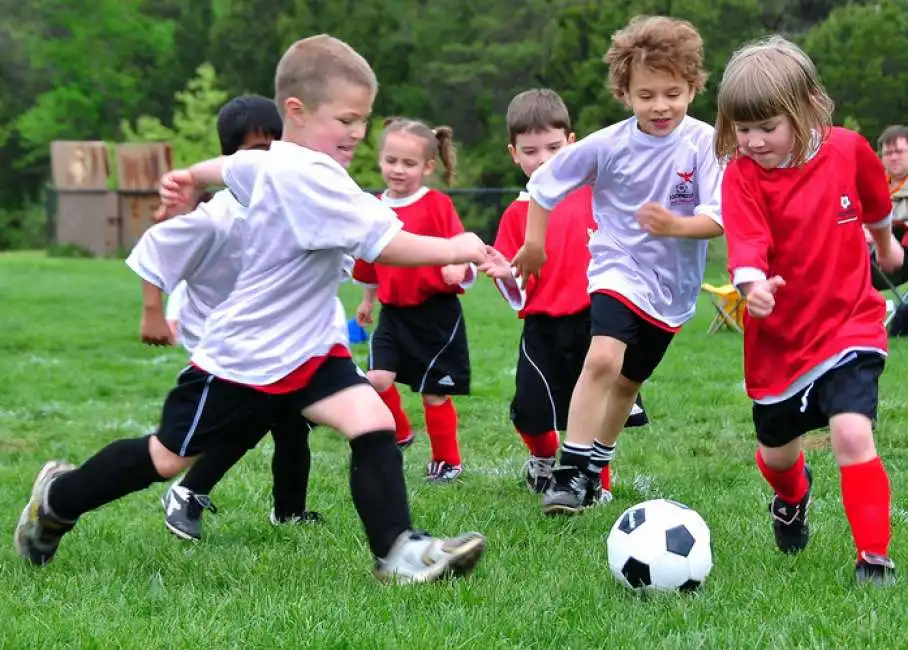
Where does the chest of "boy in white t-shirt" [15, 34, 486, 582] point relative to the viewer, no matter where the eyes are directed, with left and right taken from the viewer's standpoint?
facing to the right of the viewer

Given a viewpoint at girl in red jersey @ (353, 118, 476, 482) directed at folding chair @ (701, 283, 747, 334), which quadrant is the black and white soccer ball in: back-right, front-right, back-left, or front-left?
back-right

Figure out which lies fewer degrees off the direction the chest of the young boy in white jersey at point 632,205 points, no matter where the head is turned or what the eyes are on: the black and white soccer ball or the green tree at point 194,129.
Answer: the black and white soccer ball

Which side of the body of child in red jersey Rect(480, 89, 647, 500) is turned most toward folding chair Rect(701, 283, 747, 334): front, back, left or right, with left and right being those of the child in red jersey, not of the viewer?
back

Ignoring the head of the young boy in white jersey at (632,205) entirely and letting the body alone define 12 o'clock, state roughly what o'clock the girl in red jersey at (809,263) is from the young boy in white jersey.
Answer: The girl in red jersey is roughly at 11 o'clock from the young boy in white jersey.

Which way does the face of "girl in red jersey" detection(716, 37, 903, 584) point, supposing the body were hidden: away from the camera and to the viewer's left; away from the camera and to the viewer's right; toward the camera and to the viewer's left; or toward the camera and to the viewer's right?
toward the camera and to the viewer's left

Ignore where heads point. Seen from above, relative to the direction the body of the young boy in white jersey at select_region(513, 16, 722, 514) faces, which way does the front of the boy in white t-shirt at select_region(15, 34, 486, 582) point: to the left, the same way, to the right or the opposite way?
to the left

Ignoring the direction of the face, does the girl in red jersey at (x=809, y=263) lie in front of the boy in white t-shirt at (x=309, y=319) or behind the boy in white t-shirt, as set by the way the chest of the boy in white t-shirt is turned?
in front

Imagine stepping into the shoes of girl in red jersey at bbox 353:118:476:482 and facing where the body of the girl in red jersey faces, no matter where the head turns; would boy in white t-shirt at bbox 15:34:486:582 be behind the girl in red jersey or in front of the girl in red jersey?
in front

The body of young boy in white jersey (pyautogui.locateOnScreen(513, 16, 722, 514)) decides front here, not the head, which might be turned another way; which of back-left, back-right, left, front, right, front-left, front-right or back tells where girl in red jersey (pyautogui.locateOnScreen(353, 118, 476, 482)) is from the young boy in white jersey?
back-right

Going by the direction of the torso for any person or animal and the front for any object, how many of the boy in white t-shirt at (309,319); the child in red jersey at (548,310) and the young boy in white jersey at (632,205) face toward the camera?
2
